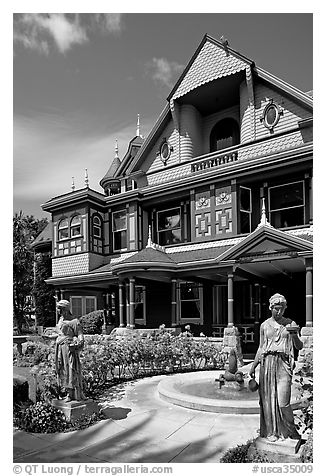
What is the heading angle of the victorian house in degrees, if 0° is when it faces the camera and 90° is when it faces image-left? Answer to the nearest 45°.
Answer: approximately 45°

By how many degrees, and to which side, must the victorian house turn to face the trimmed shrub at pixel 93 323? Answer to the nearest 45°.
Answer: approximately 90° to its right

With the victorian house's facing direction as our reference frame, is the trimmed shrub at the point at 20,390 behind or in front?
in front

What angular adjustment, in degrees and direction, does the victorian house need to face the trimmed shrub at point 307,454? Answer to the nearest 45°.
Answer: approximately 45° to its left

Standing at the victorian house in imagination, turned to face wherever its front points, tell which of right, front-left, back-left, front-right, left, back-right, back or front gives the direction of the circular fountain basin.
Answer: front-left

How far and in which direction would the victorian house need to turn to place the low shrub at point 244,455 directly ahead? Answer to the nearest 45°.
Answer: approximately 45° to its left
